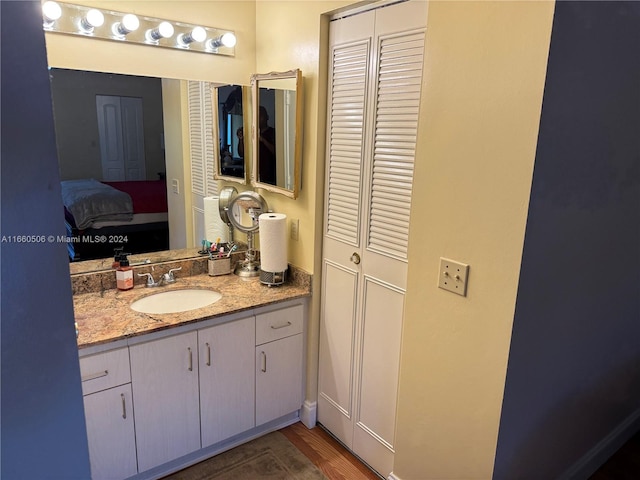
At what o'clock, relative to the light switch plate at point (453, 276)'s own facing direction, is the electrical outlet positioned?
The electrical outlet is roughly at 3 o'clock from the light switch plate.

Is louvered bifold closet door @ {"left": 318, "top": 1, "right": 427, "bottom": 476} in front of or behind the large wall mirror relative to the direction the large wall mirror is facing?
in front

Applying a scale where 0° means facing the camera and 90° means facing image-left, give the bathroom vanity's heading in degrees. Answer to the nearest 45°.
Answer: approximately 315°

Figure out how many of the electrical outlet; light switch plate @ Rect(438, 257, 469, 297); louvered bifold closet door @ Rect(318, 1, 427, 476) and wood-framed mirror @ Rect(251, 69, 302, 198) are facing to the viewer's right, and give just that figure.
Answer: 0

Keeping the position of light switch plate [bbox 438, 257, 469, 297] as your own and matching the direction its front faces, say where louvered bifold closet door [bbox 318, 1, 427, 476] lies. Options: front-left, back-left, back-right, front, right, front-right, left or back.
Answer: right

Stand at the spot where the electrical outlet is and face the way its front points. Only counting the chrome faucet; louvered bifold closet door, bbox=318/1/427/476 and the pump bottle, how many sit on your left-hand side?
1

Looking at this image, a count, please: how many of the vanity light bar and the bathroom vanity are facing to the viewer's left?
0

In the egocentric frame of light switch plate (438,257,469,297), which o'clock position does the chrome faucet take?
The chrome faucet is roughly at 2 o'clock from the light switch plate.

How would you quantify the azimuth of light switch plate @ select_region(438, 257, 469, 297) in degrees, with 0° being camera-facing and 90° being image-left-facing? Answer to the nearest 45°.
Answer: approximately 45°

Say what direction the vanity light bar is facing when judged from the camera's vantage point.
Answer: facing the viewer and to the right of the viewer

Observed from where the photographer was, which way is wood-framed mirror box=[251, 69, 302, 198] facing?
facing the viewer and to the left of the viewer

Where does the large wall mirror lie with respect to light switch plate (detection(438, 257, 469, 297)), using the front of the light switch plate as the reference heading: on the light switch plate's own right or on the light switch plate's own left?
on the light switch plate's own right

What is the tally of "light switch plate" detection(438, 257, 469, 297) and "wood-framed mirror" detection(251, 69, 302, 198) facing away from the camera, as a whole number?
0
